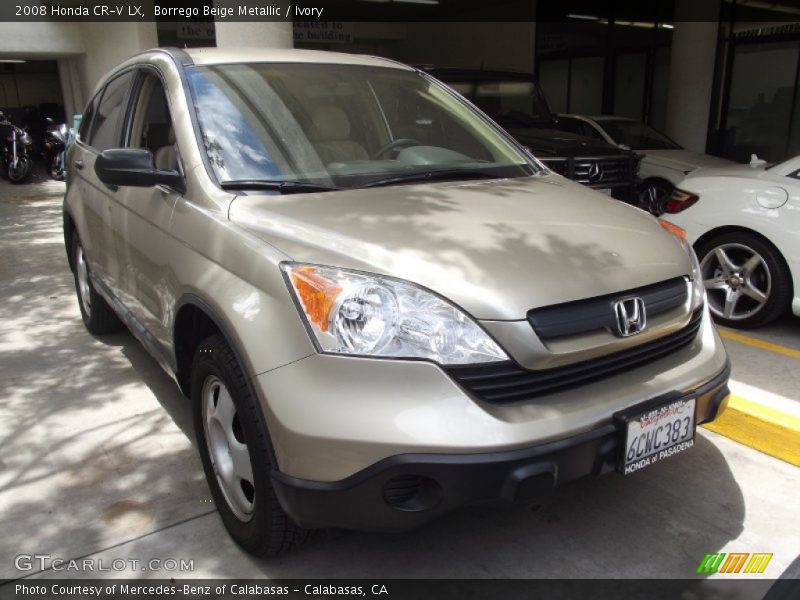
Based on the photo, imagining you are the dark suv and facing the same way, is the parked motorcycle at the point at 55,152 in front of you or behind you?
behind

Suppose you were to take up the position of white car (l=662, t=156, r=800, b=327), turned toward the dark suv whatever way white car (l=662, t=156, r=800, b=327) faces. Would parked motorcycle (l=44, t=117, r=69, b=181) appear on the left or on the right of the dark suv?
left

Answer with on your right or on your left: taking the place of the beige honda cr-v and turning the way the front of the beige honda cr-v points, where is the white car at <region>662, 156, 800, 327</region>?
on your left

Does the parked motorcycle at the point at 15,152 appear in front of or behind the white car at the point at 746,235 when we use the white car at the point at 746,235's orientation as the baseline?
behind

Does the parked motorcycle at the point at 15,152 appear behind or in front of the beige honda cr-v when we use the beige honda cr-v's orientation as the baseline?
behind

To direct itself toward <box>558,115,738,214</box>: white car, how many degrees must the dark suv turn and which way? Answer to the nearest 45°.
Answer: approximately 90° to its left

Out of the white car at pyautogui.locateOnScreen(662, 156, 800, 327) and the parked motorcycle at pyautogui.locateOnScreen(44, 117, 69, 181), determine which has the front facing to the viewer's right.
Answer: the white car

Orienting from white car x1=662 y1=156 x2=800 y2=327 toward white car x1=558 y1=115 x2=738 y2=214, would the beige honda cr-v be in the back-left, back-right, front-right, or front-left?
back-left

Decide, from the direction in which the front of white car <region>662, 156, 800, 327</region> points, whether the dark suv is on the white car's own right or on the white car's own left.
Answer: on the white car's own left

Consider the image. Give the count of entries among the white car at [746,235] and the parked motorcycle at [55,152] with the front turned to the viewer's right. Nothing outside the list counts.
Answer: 1

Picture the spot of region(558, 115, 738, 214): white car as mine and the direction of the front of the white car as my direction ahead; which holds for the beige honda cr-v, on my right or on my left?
on my right

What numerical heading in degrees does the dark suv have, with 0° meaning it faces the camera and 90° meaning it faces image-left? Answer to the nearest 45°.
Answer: approximately 315°

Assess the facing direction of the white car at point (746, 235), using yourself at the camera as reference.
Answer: facing to the right of the viewer
